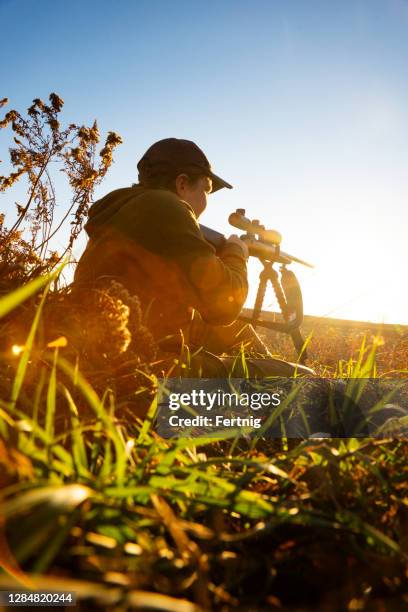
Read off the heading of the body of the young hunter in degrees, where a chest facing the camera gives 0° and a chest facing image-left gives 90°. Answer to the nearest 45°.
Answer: approximately 225°
